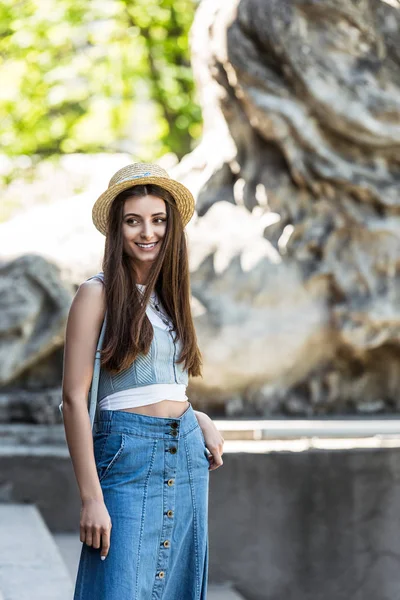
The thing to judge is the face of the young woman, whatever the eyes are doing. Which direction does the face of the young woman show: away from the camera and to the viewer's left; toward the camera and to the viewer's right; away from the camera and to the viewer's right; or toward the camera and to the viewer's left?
toward the camera and to the viewer's right

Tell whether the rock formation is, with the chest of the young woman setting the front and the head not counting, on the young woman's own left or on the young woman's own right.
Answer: on the young woman's own left

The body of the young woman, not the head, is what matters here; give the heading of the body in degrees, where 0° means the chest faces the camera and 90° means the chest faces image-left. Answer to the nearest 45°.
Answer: approximately 315°
